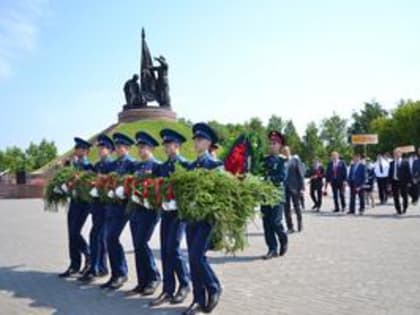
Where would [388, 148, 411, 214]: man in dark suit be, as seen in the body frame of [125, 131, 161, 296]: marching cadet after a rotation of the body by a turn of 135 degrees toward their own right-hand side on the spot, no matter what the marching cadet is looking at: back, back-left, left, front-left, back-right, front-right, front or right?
front-right

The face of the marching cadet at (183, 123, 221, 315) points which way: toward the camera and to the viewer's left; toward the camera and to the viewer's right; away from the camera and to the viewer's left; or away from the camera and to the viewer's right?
toward the camera and to the viewer's left

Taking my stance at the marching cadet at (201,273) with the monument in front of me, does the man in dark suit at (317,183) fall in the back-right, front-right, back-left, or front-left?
front-right

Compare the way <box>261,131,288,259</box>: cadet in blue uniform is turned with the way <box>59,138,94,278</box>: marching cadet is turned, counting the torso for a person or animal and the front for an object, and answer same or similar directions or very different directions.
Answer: same or similar directions

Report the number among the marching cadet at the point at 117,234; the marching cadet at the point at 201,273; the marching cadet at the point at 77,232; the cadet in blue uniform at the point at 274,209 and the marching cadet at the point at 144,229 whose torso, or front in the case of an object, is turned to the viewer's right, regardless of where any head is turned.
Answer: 0

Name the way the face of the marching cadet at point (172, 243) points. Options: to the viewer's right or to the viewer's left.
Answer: to the viewer's left

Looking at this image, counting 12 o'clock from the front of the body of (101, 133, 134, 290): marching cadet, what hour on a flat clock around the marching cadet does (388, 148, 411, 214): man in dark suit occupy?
The man in dark suit is roughly at 6 o'clock from the marching cadet.

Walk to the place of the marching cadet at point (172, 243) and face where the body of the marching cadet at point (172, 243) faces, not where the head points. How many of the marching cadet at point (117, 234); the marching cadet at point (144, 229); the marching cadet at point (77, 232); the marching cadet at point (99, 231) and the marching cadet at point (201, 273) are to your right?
4

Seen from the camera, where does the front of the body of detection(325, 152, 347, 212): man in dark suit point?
toward the camera

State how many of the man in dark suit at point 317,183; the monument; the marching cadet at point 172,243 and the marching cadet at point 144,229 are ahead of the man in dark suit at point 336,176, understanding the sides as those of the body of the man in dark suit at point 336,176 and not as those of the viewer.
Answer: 2

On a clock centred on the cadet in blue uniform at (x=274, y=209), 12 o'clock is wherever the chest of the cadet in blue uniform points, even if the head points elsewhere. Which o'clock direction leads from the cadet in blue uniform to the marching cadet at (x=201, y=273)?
The marching cadet is roughly at 11 o'clock from the cadet in blue uniform.

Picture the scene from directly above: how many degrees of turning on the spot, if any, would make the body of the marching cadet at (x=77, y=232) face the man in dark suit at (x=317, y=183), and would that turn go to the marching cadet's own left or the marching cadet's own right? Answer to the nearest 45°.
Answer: approximately 180°

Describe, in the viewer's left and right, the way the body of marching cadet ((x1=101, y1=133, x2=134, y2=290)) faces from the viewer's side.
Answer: facing the viewer and to the left of the viewer
